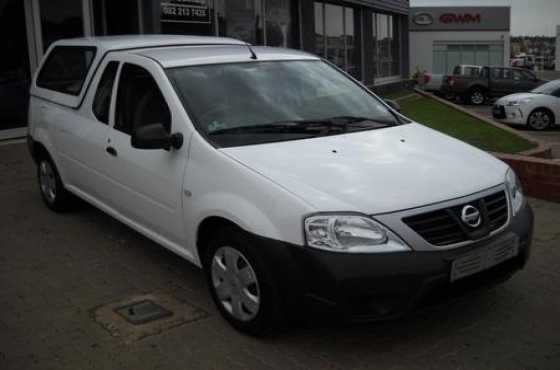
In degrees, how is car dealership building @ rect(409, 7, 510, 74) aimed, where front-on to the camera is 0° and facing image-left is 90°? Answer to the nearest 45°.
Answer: approximately 0°

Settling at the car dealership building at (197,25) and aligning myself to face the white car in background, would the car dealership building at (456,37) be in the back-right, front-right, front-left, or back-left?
front-left

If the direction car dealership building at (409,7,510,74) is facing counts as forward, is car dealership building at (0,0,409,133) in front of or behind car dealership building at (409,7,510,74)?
in front

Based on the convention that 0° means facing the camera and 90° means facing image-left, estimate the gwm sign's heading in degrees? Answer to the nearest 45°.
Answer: approximately 0°

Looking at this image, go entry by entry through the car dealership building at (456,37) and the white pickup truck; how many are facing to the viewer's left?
0

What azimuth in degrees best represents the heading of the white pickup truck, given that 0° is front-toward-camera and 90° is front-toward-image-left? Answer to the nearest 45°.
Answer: approximately 315°

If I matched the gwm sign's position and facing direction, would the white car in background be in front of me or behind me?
in front

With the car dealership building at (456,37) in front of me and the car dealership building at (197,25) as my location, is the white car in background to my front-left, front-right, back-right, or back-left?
front-right

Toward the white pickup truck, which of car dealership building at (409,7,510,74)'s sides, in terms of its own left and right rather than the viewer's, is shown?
front

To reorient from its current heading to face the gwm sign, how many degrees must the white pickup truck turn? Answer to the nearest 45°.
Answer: approximately 135° to its left

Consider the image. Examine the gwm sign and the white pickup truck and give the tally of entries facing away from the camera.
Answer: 0

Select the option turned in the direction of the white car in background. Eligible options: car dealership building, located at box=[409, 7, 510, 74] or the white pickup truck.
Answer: the car dealership building

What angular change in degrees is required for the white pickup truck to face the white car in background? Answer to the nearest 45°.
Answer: approximately 90° to its left

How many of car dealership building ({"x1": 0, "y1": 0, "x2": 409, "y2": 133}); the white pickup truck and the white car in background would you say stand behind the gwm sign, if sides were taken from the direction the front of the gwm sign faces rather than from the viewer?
0

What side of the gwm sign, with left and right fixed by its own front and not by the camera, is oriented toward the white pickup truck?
front

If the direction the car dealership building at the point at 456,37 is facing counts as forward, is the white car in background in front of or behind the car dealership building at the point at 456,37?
in front
